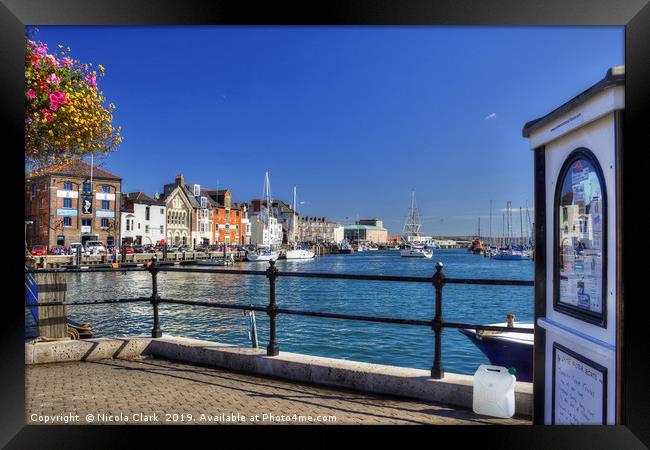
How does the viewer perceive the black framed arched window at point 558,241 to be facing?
facing the viewer and to the left of the viewer
